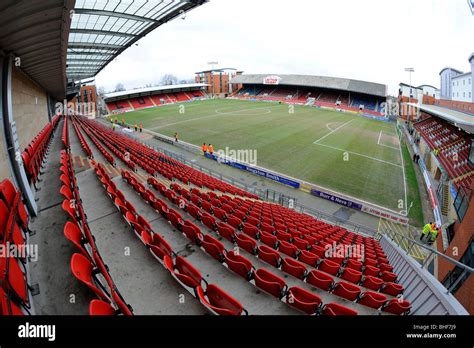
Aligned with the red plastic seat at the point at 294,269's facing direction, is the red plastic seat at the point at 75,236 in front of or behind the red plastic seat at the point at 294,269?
behind

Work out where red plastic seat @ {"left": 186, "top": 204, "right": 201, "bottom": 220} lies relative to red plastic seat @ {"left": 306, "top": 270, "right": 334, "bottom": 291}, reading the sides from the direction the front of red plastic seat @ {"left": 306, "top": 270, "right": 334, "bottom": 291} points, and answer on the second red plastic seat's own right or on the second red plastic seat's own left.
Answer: on the second red plastic seat's own left

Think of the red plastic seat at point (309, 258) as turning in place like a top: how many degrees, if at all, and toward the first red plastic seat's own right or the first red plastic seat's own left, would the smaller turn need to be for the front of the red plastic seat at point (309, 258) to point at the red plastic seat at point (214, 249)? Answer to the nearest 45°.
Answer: approximately 180°

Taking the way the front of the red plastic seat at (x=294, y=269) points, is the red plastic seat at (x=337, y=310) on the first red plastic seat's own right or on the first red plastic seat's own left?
on the first red plastic seat's own right

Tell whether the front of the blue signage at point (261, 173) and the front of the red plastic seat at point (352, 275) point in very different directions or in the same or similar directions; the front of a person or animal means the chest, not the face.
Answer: very different directions

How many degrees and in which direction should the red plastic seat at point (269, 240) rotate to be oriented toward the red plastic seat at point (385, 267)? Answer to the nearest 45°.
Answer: approximately 45° to its right

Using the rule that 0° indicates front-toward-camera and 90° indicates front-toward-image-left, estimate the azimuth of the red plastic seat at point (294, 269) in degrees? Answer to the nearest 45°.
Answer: approximately 225°

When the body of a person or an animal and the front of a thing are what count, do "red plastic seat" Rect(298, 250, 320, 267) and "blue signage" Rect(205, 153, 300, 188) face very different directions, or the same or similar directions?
very different directions

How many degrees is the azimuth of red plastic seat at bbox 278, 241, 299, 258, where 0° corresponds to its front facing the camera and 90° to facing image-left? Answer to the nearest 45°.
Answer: approximately 225°

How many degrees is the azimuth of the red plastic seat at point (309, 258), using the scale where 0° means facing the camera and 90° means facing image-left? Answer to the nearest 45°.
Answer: approximately 225°

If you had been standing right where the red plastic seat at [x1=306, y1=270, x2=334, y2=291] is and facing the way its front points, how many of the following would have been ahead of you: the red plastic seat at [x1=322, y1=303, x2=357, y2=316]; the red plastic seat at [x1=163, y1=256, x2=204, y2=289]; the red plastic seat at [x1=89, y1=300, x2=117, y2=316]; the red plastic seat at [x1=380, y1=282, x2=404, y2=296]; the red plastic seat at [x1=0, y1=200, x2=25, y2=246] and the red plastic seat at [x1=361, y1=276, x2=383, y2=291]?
2

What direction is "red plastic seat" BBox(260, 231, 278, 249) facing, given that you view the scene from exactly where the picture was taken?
facing away from the viewer and to the right of the viewer
